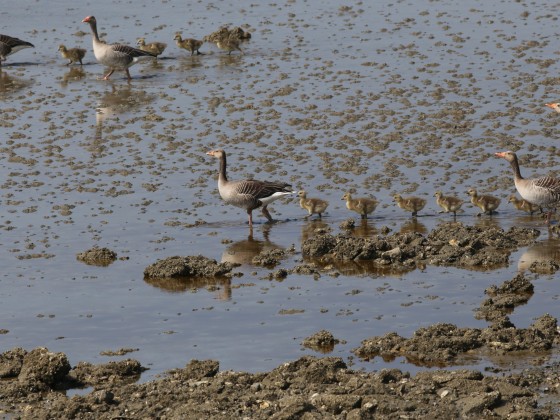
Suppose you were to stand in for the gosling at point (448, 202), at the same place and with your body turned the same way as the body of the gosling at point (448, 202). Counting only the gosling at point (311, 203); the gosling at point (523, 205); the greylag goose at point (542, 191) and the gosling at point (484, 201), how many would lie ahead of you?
1

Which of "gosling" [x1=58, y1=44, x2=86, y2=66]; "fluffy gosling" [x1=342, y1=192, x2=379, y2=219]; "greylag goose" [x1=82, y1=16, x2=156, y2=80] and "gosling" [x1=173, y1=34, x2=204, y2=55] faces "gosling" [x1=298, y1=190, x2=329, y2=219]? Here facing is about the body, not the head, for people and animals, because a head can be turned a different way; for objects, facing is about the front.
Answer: the fluffy gosling

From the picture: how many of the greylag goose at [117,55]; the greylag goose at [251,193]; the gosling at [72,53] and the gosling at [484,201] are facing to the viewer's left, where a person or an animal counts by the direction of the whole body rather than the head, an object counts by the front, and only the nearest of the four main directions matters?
4

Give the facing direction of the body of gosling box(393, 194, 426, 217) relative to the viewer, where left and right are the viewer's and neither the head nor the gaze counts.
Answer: facing to the left of the viewer

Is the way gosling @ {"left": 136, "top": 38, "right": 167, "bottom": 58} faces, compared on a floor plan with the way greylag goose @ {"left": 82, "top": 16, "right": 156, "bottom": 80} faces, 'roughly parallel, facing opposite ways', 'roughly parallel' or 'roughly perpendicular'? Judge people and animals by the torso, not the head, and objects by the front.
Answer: roughly parallel

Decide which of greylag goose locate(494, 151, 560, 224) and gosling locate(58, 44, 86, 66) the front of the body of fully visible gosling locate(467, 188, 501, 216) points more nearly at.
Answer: the gosling

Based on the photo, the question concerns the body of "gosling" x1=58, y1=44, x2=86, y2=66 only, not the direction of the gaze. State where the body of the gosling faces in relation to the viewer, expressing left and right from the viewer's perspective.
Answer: facing to the left of the viewer

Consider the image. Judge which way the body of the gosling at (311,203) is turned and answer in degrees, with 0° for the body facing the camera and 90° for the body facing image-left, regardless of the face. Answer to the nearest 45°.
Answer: approximately 90°

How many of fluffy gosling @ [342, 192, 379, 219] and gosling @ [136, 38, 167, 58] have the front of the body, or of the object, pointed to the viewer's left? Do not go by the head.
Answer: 2

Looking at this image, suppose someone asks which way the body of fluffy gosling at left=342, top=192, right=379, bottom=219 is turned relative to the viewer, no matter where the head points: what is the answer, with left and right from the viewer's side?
facing to the left of the viewer

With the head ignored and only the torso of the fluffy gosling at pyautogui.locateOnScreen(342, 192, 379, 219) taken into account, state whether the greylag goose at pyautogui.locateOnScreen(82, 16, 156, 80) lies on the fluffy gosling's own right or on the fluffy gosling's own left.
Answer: on the fluffy gosling's own right

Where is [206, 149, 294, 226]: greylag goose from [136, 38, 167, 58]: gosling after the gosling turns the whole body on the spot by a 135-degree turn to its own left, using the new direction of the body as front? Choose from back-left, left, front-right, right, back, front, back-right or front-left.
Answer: front-right

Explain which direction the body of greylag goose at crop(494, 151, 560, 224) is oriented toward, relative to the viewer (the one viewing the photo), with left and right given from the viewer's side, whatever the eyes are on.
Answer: facing to the left of the viewer

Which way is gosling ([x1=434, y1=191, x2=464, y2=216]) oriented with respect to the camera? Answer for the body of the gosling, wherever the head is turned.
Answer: to the viewer's left

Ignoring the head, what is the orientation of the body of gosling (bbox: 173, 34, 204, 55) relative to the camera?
to the viewer's left

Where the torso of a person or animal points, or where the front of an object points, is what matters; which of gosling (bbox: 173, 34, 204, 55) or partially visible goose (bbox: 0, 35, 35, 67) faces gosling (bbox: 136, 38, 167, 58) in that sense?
gosling (bbox: 173, 34, 204, 55)

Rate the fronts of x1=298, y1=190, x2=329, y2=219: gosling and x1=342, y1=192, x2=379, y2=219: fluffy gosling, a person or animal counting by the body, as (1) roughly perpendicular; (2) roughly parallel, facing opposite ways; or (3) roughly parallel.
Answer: roughly parallel

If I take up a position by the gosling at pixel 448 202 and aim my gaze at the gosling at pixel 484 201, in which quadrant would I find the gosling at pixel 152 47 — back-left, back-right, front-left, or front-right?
back-left

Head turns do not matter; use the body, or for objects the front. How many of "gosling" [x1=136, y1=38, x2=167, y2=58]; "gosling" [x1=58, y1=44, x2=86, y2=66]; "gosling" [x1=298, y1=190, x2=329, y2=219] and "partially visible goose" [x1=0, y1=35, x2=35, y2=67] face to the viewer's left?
4

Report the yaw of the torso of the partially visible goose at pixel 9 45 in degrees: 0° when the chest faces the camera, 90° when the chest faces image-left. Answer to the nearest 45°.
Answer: approximately 90°

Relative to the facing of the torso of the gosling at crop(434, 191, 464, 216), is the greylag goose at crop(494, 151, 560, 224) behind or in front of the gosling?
behind

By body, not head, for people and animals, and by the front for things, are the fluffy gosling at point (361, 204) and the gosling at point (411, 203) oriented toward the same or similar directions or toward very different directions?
same or similar directions

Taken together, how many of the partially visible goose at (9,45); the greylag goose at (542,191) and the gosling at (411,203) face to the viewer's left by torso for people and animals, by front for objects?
3
